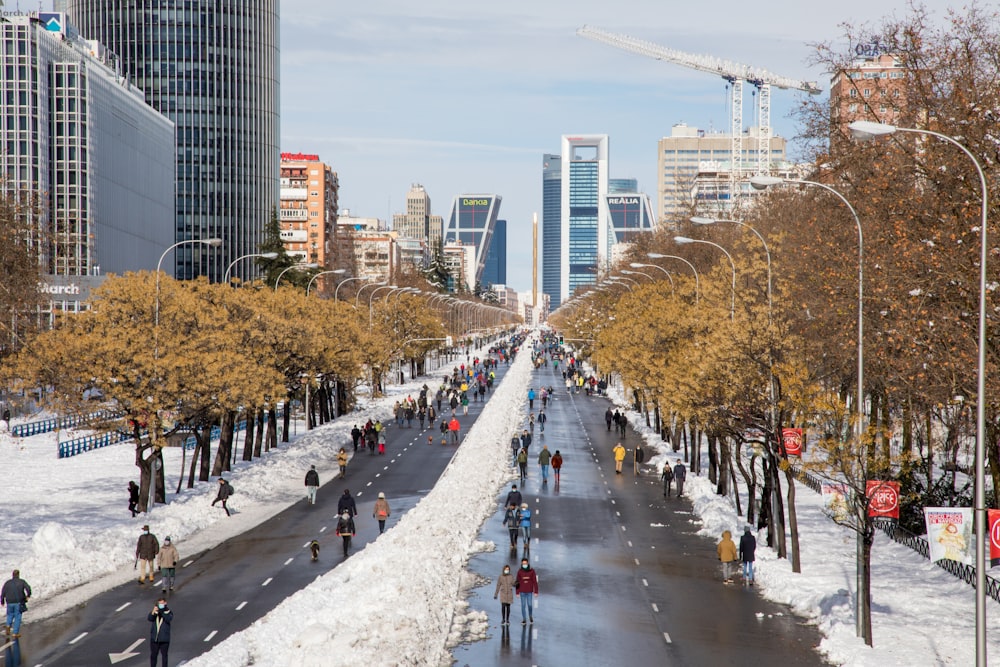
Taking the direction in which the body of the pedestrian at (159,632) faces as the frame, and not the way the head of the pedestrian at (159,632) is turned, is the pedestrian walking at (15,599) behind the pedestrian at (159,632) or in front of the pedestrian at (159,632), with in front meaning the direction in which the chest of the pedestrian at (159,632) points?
behind

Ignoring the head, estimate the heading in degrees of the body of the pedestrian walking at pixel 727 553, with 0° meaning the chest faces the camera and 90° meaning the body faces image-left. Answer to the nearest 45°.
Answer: approximately 180°

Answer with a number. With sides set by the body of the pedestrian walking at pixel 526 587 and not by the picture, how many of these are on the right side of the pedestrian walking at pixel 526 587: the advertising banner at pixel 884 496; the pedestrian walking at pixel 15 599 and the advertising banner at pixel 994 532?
1

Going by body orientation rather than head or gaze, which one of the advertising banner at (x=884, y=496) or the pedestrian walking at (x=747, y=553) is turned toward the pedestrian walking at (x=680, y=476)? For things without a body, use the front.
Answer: the pedestrian walking at (x=747, y=553)

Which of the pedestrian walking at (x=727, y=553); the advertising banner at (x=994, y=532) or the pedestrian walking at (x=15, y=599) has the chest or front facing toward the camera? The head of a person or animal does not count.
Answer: the advertising banner

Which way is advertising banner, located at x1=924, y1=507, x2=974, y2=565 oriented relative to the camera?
toward the camera

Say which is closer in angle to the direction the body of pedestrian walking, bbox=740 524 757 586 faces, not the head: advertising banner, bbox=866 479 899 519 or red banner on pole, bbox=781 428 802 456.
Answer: the red banner on pole

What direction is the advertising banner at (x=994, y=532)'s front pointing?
toward the camera

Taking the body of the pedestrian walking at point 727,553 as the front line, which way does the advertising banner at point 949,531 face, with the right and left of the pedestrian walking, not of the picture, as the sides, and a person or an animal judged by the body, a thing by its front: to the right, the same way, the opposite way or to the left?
the opposite way

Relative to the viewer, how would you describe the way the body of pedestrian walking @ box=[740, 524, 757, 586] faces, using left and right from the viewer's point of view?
facing away from the viewer

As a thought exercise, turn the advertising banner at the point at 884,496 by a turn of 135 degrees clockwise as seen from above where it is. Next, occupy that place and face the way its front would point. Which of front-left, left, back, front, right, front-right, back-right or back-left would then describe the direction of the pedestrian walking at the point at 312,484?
front
